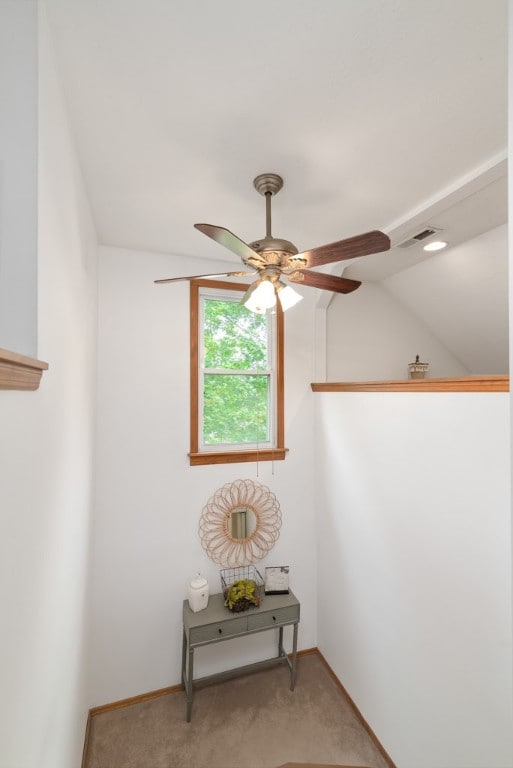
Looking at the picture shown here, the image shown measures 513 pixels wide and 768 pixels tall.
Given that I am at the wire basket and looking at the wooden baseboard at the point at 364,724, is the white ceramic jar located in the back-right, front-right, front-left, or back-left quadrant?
back-right

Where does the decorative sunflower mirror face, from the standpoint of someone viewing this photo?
facing the viewer
